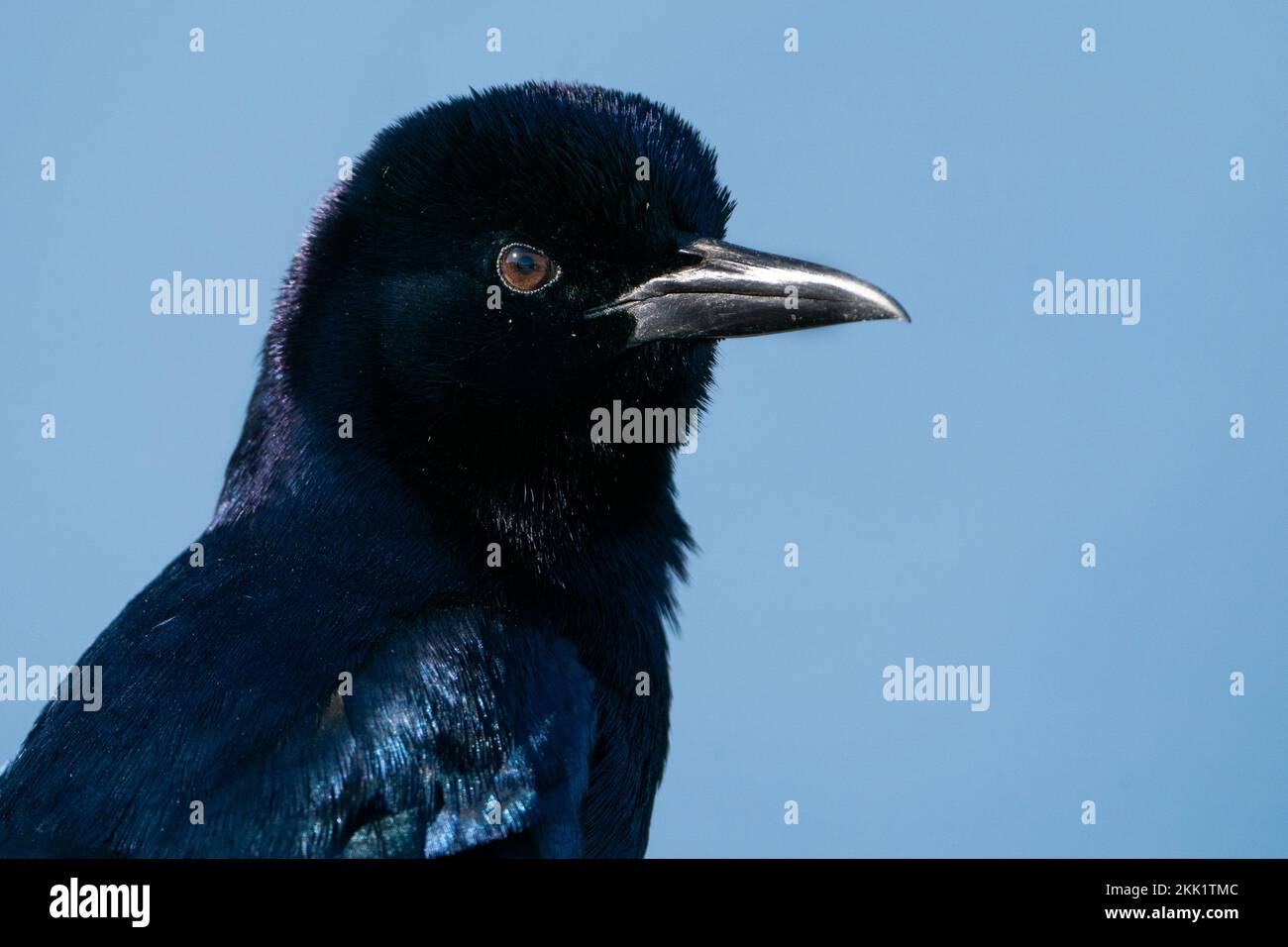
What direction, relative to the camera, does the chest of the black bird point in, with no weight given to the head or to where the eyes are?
to the viewer's right
